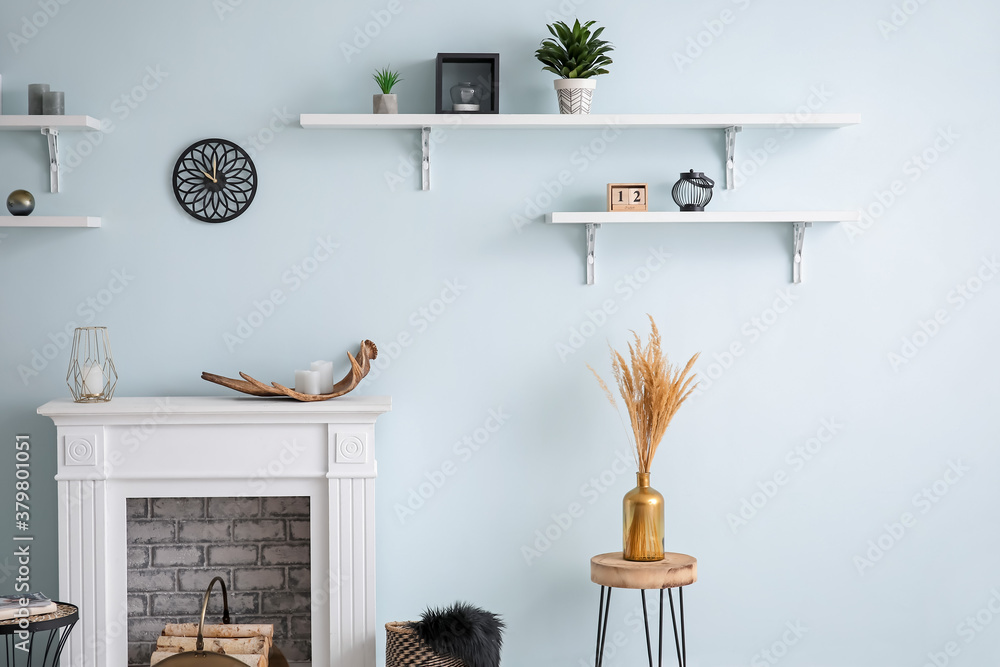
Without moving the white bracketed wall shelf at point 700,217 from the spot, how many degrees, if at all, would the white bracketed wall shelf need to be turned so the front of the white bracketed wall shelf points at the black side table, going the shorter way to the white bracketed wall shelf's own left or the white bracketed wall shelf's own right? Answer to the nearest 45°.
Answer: approximately 45° to the white bracketed wall shelf's own right

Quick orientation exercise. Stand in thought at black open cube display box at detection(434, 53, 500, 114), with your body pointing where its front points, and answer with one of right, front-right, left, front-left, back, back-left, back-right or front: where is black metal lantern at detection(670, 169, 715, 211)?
left

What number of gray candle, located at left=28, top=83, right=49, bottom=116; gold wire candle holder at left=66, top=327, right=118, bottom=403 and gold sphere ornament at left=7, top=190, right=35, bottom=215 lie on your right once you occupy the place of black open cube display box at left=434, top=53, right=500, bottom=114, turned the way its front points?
3

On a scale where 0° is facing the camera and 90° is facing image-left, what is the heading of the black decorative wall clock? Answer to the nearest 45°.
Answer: approximately 0°

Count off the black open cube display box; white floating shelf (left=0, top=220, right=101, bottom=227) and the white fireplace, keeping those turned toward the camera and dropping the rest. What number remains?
3

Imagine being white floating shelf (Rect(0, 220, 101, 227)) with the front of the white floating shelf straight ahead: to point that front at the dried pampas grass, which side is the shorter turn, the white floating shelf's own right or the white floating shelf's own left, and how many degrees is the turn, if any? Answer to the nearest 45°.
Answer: approximately 45° to the white floating shelf's own left

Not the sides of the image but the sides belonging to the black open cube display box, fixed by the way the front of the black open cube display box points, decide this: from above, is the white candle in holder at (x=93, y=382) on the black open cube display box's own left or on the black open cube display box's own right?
on the black open cube display box's own right

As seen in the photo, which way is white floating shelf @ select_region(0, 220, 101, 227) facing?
toward the camera

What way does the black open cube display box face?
toward the camera

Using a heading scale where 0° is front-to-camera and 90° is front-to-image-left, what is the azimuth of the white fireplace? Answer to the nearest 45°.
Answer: approximately 0°
